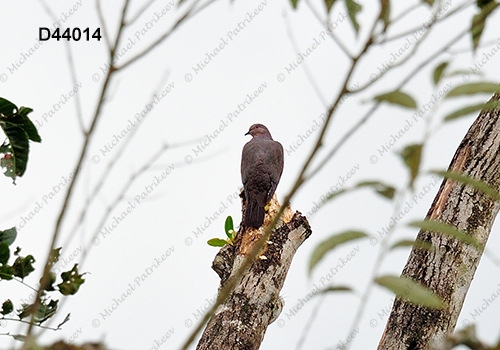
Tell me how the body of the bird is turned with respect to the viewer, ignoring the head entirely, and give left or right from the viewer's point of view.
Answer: facing away from the viewer

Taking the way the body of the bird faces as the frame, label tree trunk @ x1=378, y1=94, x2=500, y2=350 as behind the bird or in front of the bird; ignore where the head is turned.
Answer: behind
